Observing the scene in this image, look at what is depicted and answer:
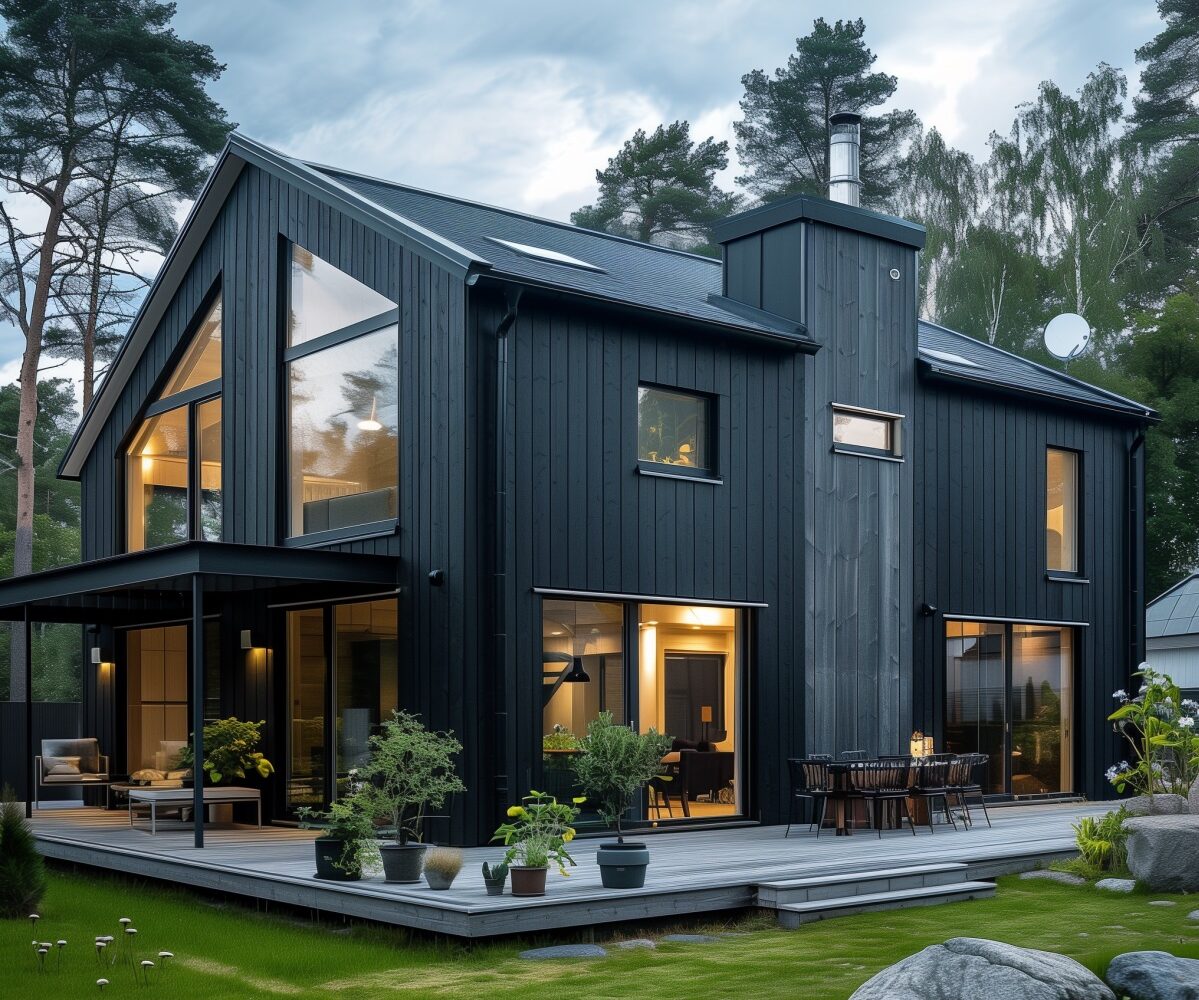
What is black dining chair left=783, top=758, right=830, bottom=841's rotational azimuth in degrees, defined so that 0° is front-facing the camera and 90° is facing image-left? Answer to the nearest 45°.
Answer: approximately 225°

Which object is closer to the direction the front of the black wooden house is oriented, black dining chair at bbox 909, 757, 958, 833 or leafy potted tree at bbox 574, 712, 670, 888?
the leafy potted tree

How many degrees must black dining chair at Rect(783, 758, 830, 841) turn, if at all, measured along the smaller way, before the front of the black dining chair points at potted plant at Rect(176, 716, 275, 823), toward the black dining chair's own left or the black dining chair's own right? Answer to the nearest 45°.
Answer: approximately 135° to the black dining chair's own left

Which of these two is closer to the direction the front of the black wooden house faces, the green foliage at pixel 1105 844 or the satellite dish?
the green foliage

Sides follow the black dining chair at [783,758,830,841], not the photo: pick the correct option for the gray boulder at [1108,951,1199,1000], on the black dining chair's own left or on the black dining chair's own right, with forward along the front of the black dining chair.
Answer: on the black dining chair's own right

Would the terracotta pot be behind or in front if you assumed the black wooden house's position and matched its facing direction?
in front

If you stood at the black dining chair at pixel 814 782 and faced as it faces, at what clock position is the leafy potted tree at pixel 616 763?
The leafy potted tree is roughly at 5 o'clock from the black dining chair.

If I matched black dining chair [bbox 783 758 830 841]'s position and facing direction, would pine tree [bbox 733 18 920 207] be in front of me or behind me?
in front

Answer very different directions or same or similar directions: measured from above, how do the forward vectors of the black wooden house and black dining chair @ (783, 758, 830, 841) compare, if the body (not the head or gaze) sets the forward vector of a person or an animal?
very different directions

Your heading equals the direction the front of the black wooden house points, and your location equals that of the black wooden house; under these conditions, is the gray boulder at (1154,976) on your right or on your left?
on your left
